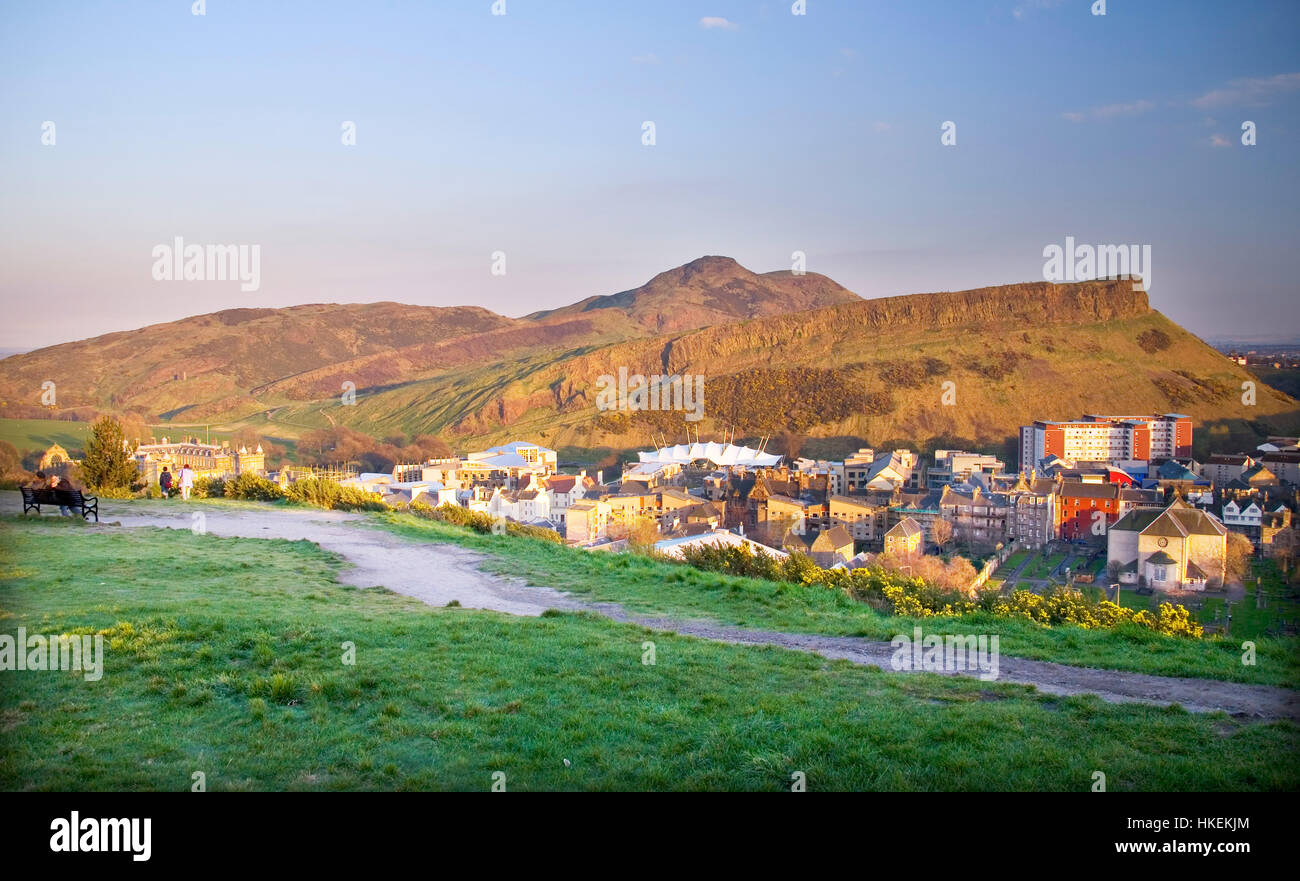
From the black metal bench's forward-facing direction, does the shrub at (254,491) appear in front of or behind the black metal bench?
in front

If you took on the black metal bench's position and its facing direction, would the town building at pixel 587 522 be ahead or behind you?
ahead

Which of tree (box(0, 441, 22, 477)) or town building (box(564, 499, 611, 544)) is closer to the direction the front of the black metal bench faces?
the town building

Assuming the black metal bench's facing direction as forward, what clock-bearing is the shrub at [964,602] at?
The shrub is roughly at 3 o'clock from the black metal bench.

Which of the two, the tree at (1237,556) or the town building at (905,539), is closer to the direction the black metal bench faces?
the town building

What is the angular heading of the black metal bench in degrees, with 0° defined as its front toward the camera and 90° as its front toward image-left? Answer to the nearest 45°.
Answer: approximately 225°
